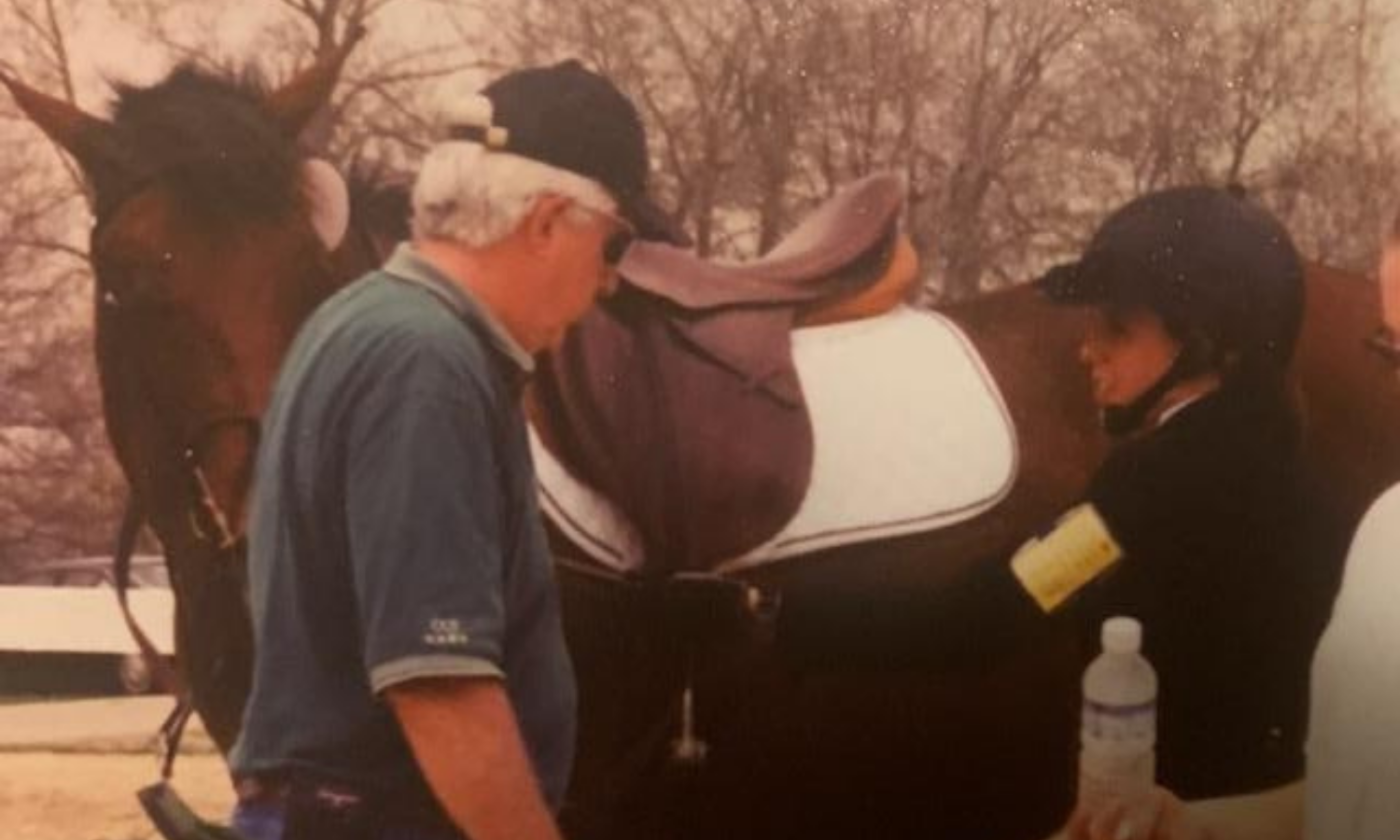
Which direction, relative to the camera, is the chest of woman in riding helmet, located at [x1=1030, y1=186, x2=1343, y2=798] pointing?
to the viewer's left

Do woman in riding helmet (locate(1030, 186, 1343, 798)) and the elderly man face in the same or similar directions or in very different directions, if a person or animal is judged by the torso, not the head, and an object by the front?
very different directions

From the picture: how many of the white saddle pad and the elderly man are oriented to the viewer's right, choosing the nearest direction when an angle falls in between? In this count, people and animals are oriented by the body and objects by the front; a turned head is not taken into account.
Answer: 1

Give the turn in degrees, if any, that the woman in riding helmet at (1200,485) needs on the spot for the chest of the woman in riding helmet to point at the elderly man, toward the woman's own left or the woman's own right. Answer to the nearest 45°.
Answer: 0° — they already face them

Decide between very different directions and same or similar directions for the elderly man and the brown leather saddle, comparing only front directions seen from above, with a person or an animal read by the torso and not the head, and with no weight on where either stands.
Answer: very different directions

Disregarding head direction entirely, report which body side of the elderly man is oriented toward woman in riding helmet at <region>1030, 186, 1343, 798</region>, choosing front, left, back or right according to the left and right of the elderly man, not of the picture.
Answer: front

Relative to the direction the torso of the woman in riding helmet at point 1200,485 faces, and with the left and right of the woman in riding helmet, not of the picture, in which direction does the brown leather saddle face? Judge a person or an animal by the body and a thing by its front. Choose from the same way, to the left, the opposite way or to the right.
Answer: the same way

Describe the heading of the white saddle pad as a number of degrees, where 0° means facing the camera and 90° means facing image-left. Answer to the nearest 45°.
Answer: approximately 90°

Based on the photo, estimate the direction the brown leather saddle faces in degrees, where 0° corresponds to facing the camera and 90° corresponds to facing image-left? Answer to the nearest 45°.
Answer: approximately 90°

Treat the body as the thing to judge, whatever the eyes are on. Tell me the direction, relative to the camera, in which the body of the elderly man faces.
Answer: to the viewer's right

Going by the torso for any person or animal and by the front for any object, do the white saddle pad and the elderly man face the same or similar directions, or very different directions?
very different directions

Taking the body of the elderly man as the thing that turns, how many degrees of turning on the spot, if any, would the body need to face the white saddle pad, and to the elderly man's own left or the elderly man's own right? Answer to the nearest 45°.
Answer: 0° — they already face it

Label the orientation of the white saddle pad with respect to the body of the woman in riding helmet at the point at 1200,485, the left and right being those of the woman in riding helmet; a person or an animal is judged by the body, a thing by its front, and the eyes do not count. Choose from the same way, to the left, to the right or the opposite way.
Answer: the same way

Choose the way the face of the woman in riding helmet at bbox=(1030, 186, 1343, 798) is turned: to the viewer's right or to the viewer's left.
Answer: to the viewer's left
